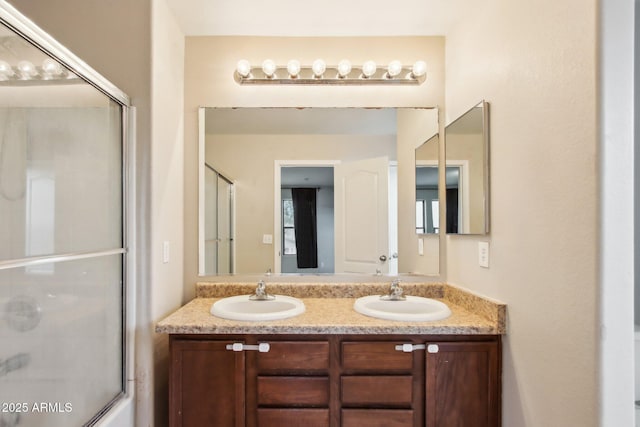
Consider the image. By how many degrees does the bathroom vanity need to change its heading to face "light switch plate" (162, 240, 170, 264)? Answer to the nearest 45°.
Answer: approximately 90° to its right

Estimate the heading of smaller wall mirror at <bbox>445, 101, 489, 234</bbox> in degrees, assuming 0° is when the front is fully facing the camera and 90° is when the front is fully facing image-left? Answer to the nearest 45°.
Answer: approximately 90°
